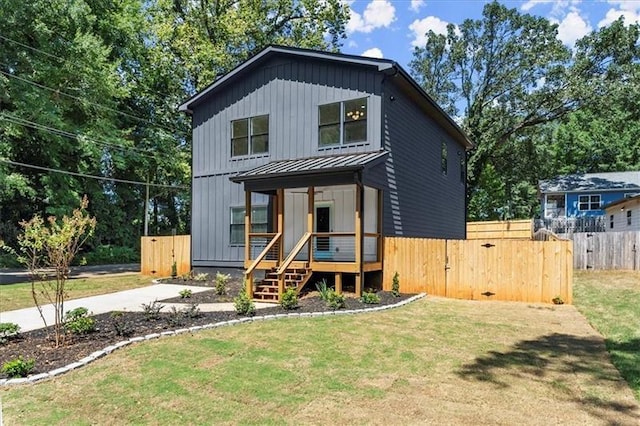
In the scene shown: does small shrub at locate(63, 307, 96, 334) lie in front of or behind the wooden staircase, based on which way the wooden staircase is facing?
in front

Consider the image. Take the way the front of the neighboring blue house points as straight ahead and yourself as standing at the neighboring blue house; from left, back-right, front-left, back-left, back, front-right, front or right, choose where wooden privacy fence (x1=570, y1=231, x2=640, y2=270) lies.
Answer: front

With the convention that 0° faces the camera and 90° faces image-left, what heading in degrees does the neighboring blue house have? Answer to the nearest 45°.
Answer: approximately 0°

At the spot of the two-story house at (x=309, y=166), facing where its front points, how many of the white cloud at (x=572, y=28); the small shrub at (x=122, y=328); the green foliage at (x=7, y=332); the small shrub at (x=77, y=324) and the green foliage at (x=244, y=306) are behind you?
1

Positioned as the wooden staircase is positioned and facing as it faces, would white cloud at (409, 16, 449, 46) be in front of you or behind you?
behind

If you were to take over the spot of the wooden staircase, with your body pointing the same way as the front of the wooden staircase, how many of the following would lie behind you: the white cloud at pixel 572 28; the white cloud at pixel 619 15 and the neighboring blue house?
3

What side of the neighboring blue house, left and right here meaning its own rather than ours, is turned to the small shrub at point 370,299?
front

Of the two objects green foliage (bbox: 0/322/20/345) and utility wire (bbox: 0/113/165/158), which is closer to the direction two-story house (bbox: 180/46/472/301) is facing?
the green foliage

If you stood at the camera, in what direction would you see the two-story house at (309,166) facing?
facing the viewer and to the left of the viewer

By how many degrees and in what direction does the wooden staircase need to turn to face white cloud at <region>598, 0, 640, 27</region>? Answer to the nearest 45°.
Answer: approximately 180°

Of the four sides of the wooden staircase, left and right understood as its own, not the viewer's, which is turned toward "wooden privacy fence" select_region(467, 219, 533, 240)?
back

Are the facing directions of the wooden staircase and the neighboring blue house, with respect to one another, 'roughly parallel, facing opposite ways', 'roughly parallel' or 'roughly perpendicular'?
roughly parallel

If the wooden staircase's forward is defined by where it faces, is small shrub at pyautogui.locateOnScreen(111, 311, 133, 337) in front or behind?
in front
